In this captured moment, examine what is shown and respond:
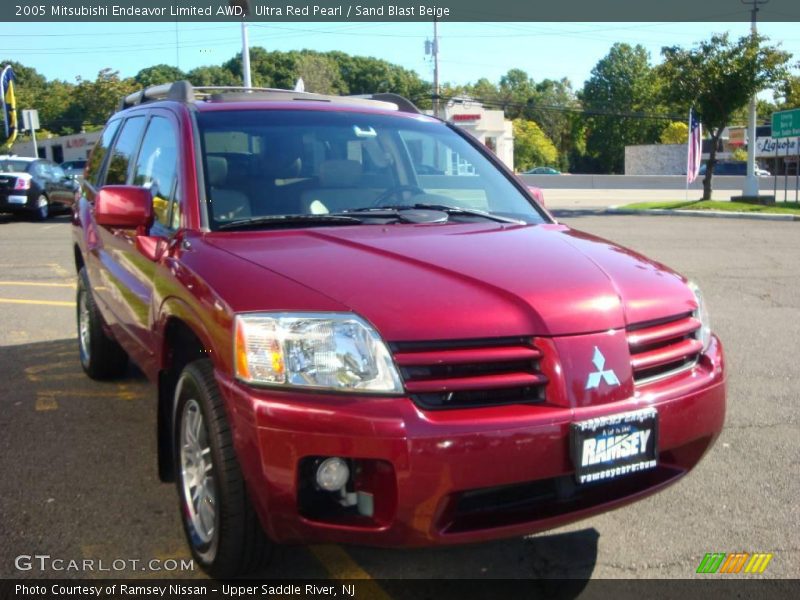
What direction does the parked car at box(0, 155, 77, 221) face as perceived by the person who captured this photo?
facing away from the viewer and to the right of the viewer

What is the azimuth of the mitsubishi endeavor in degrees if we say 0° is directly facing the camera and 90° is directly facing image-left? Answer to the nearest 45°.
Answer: approximately 315°

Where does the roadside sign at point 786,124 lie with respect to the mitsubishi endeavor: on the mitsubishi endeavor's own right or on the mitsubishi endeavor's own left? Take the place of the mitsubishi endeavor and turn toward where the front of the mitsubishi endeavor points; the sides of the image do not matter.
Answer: on the mitsubishi endeavor's own left

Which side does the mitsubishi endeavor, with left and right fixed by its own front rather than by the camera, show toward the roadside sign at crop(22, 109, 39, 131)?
back

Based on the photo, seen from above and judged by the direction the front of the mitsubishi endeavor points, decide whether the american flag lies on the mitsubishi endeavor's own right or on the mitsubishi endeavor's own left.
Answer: on the mitsubishi endeavor's own left

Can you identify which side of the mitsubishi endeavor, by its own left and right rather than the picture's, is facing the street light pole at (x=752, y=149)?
left

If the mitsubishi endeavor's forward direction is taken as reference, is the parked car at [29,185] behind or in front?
behind

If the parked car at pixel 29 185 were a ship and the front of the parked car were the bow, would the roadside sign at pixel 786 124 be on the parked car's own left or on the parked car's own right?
on the parked car's own right

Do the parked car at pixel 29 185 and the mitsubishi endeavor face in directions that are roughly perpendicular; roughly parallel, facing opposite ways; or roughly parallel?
roughly perpendicular

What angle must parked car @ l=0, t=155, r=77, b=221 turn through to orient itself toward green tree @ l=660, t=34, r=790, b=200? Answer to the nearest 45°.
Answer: approximately 45° to its right
